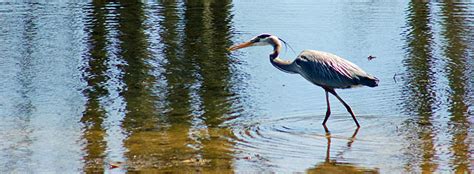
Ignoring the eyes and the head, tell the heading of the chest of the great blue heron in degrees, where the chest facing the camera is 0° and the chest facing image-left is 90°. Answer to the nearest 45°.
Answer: approximately 90°
